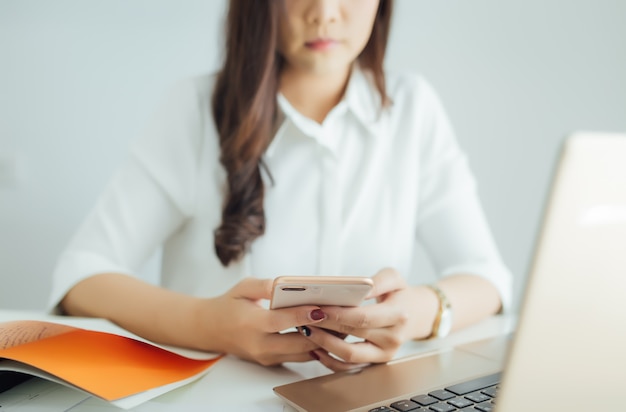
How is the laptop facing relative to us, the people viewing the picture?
facing away from the viewer and to the left of the viewer

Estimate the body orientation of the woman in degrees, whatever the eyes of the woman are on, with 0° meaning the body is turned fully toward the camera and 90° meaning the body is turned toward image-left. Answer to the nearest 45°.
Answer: approximately 0°

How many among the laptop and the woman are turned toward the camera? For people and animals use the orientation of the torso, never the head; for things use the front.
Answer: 1
